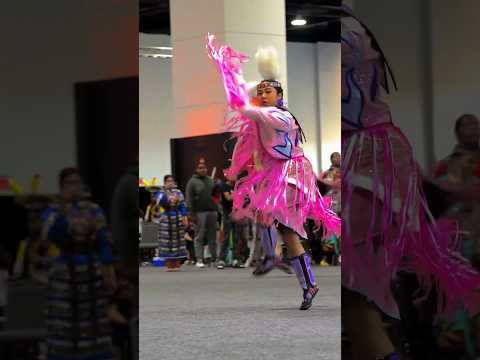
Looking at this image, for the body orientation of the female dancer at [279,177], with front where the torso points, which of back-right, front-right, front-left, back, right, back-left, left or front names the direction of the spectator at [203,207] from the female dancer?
back-right

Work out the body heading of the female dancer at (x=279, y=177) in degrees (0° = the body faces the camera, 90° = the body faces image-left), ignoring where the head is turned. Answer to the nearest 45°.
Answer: approximately 45°

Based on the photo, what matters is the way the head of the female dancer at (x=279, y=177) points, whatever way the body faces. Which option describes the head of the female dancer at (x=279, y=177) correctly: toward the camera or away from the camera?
toward the camera

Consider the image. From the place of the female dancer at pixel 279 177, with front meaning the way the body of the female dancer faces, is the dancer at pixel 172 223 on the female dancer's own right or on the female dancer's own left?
on the female dancer's own right

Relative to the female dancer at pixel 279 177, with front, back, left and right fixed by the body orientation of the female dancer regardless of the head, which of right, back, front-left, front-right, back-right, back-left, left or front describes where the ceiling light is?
back-right
